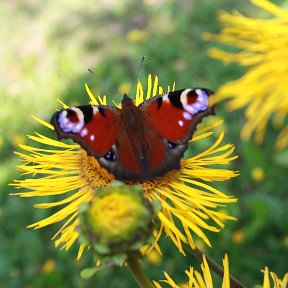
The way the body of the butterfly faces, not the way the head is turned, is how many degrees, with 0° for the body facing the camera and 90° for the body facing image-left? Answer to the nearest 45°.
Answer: approximately 180°
